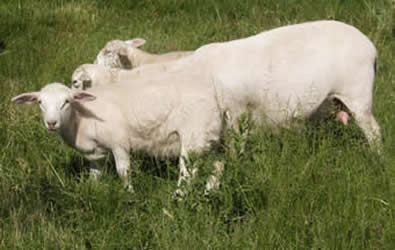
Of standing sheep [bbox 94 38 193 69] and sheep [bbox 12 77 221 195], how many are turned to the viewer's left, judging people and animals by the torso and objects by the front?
2

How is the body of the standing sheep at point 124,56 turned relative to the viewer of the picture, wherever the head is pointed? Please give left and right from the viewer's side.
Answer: facing to the left of the viewer

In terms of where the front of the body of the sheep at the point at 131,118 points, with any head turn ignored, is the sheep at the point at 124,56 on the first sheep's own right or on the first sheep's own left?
on the first sheep's own right

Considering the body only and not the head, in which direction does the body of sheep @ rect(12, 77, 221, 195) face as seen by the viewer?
to the viewer's left

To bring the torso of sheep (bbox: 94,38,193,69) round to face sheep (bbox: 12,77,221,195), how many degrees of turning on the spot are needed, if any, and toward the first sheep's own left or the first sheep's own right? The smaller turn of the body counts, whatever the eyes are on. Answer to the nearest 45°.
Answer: approximately 90° to the first sheep's own left

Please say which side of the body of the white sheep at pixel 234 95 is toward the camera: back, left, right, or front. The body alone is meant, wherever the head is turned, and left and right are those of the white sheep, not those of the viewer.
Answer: left
